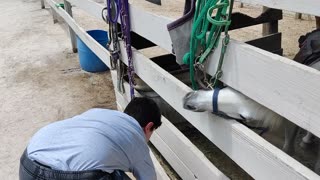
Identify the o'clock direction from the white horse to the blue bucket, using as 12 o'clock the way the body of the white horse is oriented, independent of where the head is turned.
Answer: The blue bucket is roughly at 2 o'clock from the white horse.

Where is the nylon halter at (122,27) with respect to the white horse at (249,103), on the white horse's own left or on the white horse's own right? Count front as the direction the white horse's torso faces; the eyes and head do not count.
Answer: on the white horse's own right

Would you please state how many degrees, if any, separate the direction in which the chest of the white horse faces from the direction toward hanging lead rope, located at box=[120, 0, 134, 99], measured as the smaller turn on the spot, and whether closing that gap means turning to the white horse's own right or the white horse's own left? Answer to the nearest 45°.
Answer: approximately 45° to the white horse's own right

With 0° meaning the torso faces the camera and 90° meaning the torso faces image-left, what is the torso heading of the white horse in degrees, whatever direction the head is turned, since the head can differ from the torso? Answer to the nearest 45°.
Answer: approximately 90°
